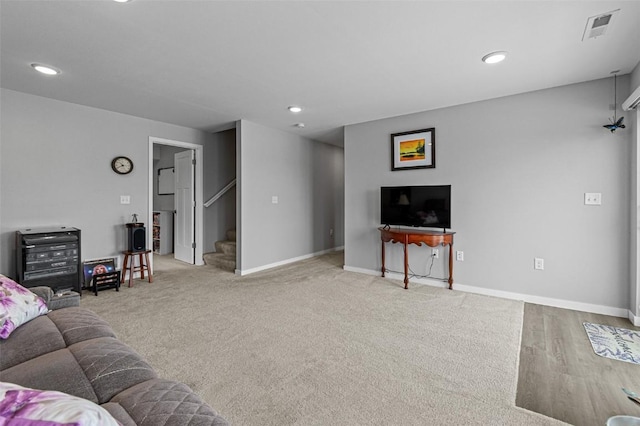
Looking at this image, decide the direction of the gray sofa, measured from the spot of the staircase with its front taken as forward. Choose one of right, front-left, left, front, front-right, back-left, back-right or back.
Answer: front-left

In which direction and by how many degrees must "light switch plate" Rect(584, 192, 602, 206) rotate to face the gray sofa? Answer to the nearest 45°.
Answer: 0° — it already faces it

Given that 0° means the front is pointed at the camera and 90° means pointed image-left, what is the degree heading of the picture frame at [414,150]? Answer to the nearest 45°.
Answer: approximately 45°

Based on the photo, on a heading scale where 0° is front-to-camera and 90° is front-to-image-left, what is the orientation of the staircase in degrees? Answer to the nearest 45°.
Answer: approximately 45°

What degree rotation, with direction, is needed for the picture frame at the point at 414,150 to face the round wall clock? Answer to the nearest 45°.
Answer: approximately 45° to its right

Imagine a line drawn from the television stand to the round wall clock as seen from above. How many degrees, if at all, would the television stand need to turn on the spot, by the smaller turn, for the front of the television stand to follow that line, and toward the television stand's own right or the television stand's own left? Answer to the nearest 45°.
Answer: approximately 45° to the television stand's own right

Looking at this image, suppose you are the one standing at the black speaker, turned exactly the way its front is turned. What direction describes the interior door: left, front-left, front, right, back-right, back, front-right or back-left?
left

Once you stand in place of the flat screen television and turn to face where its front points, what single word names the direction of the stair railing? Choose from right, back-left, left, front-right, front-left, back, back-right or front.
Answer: front-right

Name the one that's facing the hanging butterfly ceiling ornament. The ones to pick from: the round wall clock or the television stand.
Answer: the round wall clock

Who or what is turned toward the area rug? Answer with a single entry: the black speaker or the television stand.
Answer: the black speaker

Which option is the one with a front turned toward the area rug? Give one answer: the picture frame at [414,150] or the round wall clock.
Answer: the round wall clock

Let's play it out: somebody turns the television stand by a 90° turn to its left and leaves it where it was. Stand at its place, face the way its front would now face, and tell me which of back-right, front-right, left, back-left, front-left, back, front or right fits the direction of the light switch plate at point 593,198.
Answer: front-left
